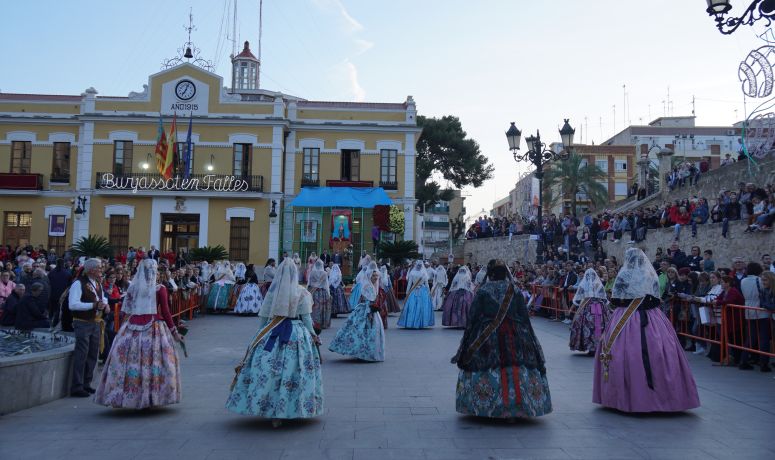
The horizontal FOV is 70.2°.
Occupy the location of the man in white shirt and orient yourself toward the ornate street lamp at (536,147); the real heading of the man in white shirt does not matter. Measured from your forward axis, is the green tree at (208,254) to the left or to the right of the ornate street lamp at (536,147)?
left

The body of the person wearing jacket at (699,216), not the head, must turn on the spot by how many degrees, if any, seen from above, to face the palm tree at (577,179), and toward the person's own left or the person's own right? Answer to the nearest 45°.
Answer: approximately 90° to the person's own right

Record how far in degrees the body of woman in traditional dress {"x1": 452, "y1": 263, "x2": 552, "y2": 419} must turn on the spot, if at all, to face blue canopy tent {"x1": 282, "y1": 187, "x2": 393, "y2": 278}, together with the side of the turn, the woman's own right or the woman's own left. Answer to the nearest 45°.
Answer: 0° — they already face it

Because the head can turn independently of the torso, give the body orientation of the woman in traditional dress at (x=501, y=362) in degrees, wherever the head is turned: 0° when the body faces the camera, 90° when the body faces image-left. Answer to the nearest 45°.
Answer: approximately 180°

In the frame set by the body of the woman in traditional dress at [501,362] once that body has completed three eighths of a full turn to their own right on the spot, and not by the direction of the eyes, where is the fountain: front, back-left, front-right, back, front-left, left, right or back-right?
back-right

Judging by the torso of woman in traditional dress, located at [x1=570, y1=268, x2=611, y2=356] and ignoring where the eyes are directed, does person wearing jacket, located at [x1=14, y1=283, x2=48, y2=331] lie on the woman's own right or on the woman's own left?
on the woman's own left

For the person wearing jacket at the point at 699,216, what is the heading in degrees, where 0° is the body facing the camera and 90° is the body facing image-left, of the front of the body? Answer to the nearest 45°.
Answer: approximately 90°

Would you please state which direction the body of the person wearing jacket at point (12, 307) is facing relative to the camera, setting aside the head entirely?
to the viewer's right

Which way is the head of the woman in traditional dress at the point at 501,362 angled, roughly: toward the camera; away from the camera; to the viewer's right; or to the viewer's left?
away from the camera
